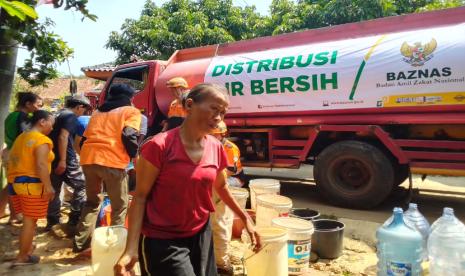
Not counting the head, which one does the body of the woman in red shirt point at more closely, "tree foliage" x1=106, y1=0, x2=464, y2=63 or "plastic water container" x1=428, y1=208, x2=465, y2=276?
the plastic water container

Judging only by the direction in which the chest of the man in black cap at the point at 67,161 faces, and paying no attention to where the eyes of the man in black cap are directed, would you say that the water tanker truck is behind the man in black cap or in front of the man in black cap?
in front

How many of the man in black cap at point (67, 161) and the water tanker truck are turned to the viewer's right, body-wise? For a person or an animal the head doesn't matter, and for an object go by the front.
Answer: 1

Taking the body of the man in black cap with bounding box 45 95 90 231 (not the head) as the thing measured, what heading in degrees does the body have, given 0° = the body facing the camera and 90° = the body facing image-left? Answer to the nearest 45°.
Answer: approximately 270°

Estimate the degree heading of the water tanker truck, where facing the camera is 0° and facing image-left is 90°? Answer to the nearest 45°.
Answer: approximately 135°

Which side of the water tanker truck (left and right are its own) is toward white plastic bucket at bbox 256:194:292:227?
left

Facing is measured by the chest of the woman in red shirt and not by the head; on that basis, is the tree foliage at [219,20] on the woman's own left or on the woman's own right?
on the woman's own left

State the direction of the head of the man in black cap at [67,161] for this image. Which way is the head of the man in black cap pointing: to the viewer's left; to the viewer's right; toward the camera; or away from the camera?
to the viewer's right

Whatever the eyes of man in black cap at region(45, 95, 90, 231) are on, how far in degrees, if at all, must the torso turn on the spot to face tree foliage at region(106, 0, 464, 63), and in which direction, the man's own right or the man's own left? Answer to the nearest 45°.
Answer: approximately 45° to the man's own left
